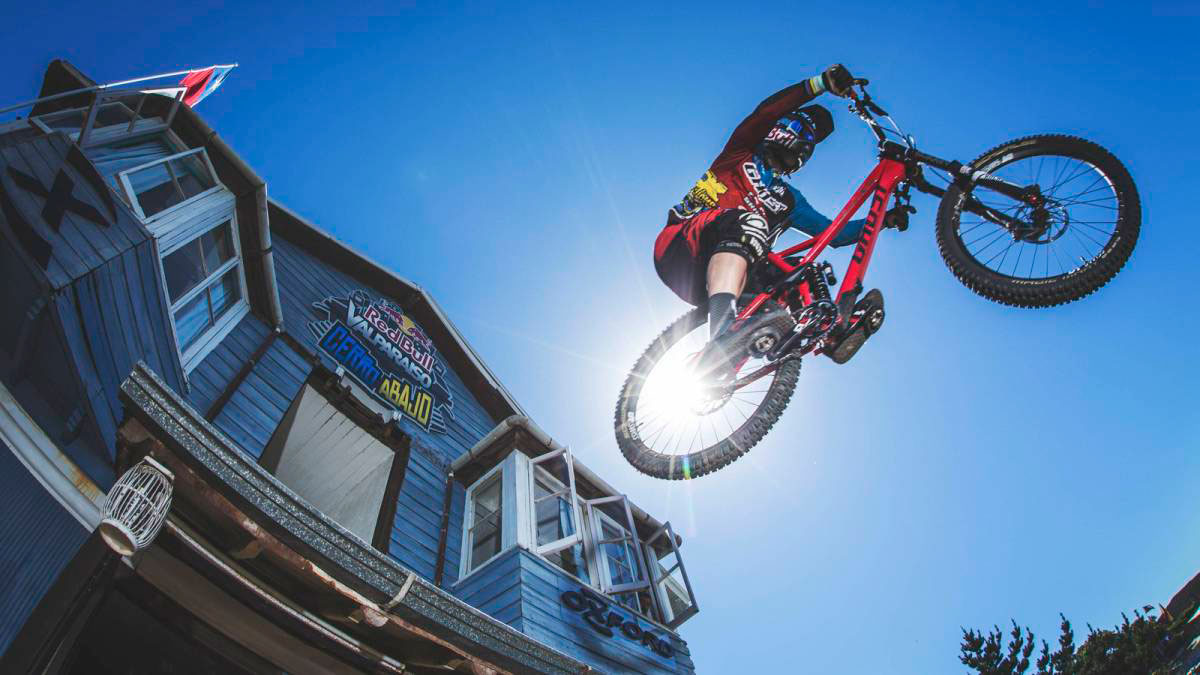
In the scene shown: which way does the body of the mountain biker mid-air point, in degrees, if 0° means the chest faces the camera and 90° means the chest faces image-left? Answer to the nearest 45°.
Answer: approximately 315°

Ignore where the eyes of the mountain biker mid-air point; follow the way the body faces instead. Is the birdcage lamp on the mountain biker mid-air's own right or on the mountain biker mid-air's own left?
on the mountain biker mid-air's own right

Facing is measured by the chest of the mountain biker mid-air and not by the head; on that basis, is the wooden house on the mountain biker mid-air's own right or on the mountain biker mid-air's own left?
on the mountain biker mid-air's own right
